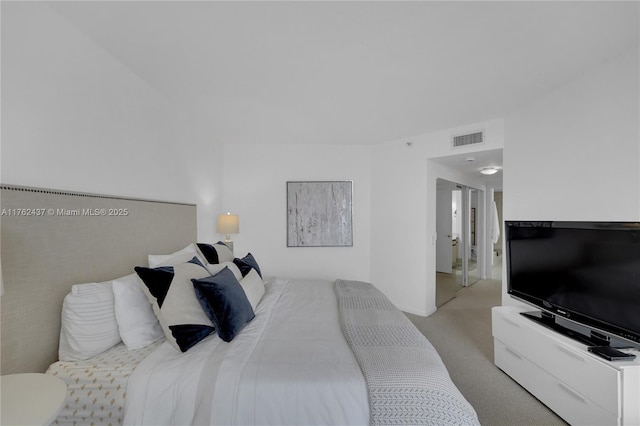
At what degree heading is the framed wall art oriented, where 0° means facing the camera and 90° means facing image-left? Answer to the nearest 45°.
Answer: approximately 0°

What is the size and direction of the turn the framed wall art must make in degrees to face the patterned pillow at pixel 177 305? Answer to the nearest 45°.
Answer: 0° — it already faces it

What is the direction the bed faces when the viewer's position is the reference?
facing to the right of the viewer

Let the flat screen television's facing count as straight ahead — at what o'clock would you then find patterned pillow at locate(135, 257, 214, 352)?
The patterned pillow is roughly at 12 o'clock from the flat screen television.

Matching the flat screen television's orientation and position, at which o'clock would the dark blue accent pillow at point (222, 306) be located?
The dark blue accent pillow is roughly at 12 o'clock from the flat screen television.

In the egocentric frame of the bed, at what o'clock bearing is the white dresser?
The white dresser is roughly at 12 o'clock from the bed.

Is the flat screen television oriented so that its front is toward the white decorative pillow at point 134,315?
yes

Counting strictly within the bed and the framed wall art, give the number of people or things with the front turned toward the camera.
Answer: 1

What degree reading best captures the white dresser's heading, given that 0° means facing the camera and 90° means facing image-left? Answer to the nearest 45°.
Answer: approximately 45°

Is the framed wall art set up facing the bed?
yes

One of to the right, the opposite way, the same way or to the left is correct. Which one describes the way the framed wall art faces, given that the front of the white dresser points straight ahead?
to the left

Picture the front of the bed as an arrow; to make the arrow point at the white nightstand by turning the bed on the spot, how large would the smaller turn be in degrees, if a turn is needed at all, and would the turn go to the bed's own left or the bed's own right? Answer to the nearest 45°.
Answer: approximately 180°

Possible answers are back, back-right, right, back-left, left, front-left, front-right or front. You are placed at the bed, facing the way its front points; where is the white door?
front-left
